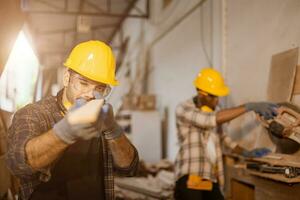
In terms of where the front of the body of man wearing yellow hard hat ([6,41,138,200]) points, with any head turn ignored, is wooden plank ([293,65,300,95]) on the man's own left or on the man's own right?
on the man's own left

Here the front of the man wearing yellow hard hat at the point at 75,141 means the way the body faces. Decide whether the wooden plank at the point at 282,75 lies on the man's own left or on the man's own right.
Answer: on the man's own left

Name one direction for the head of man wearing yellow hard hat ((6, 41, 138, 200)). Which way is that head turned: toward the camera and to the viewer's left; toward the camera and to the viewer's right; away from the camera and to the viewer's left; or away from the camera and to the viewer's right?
toward the camera and to the viewer's right

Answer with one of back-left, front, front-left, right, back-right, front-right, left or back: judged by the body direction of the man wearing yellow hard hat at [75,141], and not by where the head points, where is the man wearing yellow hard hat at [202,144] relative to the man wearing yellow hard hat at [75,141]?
left

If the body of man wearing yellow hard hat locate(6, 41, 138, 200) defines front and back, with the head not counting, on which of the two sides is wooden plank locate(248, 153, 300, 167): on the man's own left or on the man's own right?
on the man's own left

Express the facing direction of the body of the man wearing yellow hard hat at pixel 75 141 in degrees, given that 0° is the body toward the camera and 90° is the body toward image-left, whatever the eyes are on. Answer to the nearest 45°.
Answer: approximately 315°
